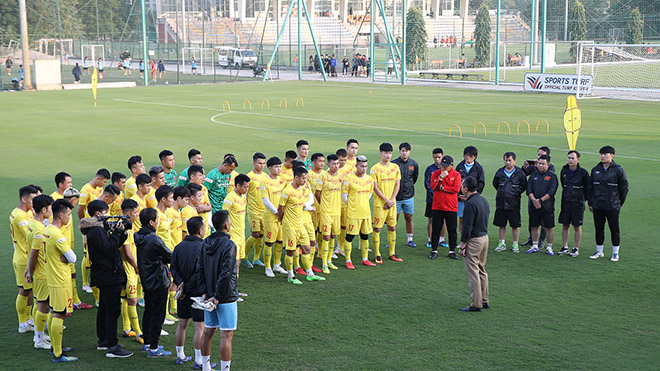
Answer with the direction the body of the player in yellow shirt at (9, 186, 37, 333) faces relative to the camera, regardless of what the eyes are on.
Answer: to the viewer's right

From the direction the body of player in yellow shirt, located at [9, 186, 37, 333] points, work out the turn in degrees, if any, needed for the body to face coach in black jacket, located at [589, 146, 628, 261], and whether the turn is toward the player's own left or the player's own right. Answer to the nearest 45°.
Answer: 0° — they already face them

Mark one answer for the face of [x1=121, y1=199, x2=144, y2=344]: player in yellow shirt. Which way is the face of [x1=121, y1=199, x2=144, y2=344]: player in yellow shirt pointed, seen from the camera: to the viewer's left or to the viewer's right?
to the viewer's right

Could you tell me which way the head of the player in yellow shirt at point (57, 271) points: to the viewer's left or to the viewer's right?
to the viewer's right

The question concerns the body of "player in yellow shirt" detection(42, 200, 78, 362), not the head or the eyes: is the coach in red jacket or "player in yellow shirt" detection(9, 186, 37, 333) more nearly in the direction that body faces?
the coach in red jacket

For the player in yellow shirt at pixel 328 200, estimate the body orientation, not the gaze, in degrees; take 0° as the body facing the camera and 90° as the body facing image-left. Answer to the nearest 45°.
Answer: approximately 315°

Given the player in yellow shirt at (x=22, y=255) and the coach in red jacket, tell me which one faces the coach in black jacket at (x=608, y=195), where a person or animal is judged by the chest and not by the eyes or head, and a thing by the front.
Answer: the player in yellow shirt

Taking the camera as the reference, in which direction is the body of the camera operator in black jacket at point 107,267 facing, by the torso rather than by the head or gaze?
to the viewer's right

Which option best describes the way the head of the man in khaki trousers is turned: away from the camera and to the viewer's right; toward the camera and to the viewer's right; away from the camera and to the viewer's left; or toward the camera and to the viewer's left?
away from the camera and to the viewer's left

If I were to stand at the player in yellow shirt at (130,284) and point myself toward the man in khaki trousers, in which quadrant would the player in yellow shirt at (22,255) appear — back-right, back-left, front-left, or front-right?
back-left

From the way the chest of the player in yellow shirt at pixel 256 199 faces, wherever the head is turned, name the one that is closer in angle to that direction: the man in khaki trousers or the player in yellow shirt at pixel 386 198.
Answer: the man in khaki trousers

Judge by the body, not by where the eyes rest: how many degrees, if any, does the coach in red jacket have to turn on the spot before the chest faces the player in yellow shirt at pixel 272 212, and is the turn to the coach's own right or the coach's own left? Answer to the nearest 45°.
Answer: approximately 45° to the coach's own right

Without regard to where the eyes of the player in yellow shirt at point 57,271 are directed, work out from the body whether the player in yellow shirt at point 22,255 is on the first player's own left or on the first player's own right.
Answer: on the first player's own left
